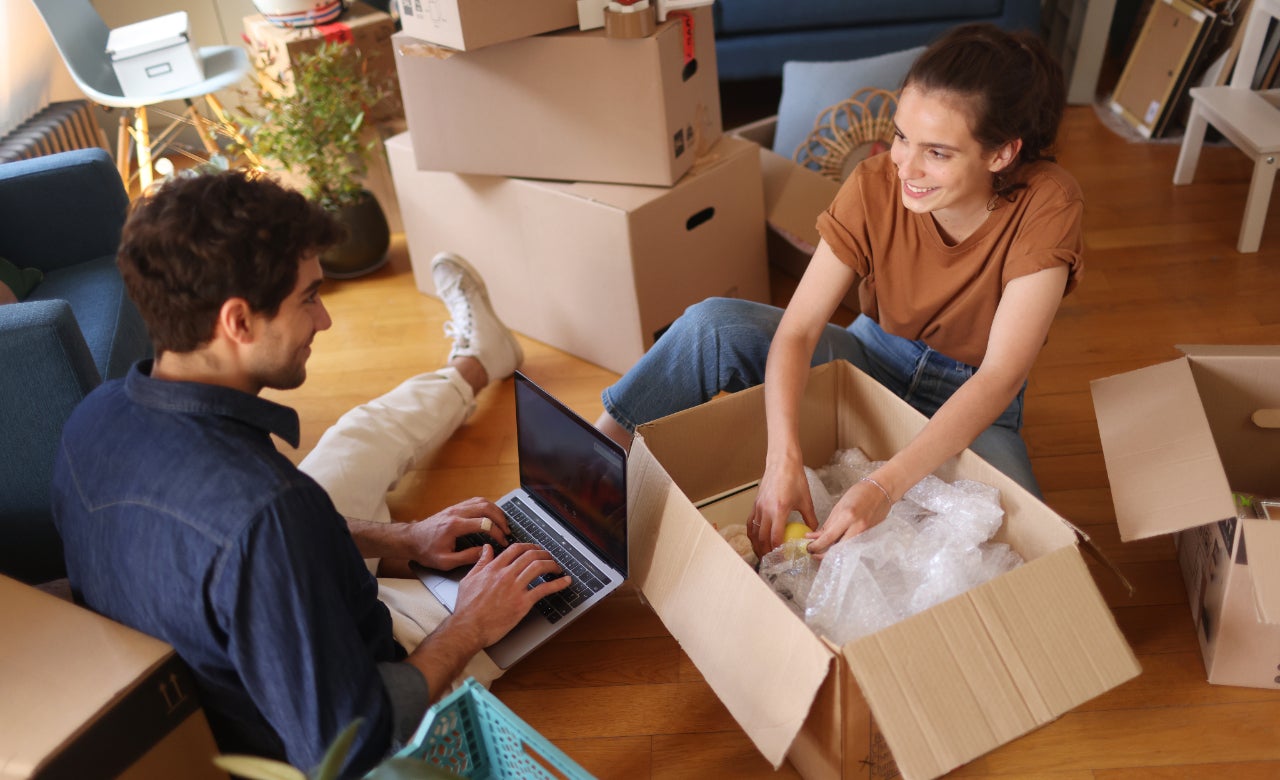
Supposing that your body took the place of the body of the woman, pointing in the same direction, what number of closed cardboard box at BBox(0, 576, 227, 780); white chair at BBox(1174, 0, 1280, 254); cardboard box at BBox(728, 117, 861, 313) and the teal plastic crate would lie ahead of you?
2

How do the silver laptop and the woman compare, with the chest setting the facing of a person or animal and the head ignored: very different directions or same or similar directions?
same or similar directions

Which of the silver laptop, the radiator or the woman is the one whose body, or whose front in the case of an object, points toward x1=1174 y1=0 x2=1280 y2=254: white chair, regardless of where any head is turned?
the radiator

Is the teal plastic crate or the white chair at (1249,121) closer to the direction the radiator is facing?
the white chair

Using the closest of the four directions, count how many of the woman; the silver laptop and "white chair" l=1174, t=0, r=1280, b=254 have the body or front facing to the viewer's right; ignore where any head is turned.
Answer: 0

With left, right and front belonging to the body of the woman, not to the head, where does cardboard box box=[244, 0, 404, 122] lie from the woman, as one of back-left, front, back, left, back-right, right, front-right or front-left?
right

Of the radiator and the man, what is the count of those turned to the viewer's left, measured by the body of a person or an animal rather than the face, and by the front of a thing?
0

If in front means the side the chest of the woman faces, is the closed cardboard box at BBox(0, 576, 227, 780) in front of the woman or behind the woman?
in front

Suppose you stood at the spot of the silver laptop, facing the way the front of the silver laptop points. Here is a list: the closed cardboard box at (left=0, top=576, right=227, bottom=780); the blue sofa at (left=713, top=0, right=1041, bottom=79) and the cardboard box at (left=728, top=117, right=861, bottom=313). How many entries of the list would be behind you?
2

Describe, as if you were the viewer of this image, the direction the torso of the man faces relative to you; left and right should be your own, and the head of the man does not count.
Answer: facing away from the viewer and to the right of the viewer

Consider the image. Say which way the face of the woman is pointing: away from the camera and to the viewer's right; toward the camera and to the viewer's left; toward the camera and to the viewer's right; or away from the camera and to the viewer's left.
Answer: toward the camera and to the viewer's left

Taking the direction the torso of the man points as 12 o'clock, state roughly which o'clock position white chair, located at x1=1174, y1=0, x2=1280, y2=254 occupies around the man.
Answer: The white chair is roughly at 1 o'clock from the man.

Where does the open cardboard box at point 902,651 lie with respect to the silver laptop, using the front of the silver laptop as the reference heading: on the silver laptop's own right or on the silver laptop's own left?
on the silver laptop's own left

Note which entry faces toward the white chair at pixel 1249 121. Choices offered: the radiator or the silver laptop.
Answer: the radiator
